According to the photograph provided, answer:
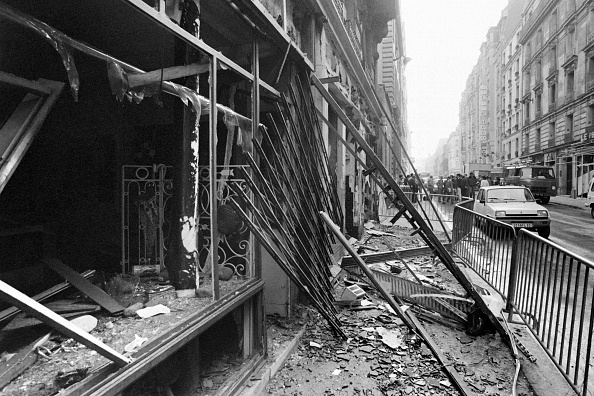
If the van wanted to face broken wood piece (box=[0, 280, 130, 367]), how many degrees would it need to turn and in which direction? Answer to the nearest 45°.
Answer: approximately 45° to its right

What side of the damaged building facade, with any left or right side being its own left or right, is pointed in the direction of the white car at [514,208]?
left

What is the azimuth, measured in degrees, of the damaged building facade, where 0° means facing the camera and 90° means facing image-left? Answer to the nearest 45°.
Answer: approximately 315°

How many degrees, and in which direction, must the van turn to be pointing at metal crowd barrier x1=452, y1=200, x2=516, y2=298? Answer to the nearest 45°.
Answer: approximately 45° to its right

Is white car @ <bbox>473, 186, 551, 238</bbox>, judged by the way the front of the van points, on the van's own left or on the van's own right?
on the van's own right

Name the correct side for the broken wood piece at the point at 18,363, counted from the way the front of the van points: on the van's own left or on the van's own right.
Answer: on the van's own right

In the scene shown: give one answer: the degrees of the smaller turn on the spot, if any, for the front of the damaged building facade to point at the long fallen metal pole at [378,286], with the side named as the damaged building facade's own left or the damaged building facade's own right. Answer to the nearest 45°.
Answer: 0° — it already faces it

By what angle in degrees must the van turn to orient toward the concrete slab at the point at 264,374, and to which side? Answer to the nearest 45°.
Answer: approximately 45° to its right

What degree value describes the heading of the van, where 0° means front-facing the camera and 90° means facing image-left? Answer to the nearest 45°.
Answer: approximately 315°

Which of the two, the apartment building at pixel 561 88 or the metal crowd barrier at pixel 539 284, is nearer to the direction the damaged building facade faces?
the metal crowd barrier
